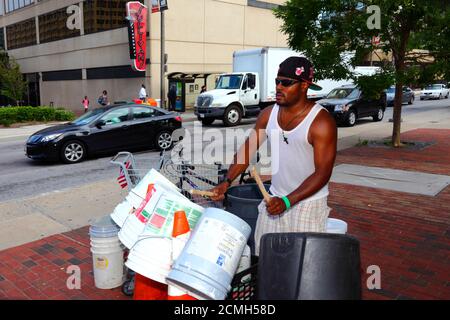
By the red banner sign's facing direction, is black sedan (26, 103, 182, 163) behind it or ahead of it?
ahead

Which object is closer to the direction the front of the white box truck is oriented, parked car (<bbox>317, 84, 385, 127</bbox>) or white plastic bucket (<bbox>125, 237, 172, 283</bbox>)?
the white plastic bucket

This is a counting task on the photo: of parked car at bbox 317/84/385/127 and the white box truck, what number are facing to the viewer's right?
0

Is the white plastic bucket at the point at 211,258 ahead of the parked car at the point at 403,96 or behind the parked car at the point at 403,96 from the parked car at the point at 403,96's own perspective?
ahead

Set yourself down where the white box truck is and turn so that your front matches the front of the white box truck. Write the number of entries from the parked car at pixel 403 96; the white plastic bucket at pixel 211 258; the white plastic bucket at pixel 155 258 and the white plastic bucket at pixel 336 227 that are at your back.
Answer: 1

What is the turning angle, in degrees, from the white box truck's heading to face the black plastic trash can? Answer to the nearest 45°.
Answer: approximately 45° to its left

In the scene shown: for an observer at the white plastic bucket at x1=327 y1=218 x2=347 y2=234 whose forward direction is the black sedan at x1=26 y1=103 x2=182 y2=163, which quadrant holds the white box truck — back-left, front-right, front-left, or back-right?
front-right

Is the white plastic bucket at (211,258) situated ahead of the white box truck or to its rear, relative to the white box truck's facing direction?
ahead

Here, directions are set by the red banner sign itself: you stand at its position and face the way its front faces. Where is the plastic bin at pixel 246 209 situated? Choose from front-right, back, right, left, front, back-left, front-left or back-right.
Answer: front

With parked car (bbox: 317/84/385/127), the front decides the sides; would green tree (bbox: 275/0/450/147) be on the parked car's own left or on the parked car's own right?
on the parked car's own left

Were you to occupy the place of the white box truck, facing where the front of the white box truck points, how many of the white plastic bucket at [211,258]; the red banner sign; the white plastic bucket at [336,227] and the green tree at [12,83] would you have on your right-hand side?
2

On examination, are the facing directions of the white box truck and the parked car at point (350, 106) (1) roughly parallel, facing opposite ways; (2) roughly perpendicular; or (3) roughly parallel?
roughly parallel

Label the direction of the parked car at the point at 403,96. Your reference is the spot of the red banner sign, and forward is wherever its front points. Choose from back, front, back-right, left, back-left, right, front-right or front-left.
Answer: left

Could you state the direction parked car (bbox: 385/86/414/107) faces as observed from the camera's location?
facing the viewer and to the left of the viewer

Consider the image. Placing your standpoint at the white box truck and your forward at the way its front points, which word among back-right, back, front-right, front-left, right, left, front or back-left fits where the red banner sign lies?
right

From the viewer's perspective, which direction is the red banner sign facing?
toward the camera

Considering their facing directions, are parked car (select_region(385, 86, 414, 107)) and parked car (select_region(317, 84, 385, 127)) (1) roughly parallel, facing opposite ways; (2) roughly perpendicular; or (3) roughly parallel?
roughly parallel

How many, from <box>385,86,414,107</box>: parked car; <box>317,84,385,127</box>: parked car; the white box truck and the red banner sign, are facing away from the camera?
0
